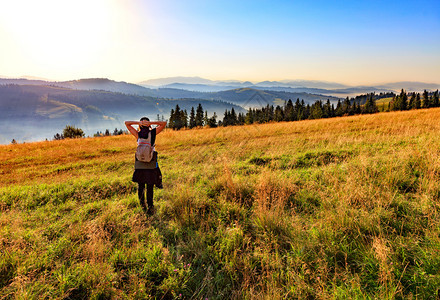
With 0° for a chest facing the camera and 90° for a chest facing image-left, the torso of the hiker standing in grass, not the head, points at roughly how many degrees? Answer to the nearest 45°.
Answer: approximately 180°
